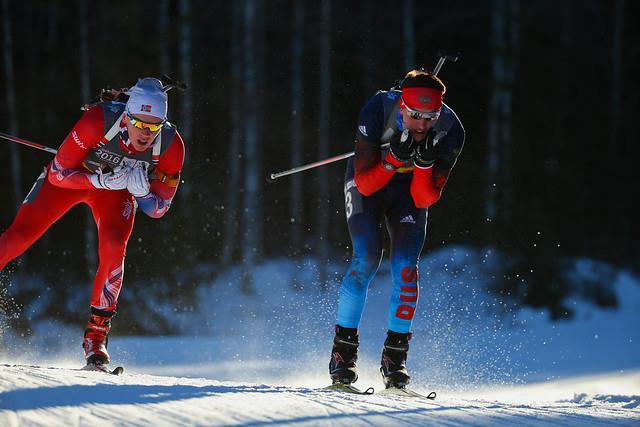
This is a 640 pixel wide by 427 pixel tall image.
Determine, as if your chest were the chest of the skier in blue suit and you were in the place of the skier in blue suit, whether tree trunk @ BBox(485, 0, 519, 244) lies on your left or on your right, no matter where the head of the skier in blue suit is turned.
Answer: on your left

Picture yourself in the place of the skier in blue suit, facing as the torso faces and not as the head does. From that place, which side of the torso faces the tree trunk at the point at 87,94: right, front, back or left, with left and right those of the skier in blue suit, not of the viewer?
back

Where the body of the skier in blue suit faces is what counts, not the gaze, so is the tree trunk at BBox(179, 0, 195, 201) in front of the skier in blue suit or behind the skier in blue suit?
behind

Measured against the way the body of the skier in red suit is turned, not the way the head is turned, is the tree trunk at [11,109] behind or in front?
behind

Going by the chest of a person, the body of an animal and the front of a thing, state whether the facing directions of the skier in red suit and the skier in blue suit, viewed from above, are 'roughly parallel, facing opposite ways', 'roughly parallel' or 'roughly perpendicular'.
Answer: roughly parallel

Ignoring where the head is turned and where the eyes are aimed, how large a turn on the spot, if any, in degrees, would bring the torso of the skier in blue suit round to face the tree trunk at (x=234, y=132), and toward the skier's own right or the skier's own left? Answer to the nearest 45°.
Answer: approximately 135° to the skier's own left

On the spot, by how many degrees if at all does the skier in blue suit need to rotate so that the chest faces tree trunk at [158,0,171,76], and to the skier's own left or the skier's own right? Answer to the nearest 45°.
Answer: approximately 180°

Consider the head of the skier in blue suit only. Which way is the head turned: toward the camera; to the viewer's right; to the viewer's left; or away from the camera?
toward the camera

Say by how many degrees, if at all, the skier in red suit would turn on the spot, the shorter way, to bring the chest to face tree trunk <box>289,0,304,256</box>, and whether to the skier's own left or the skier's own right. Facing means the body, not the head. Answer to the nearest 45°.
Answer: approximately 135° to the skier's own left

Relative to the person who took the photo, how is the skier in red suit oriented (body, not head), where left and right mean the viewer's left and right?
facing the viewer and to the right of the viewer

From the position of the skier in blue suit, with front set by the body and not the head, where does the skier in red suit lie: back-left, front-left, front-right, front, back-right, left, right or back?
back-right

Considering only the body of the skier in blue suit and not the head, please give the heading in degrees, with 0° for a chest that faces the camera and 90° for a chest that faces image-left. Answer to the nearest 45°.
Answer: approximately 315°

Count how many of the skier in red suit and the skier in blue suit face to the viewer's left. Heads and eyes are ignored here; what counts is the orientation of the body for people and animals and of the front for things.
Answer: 0
